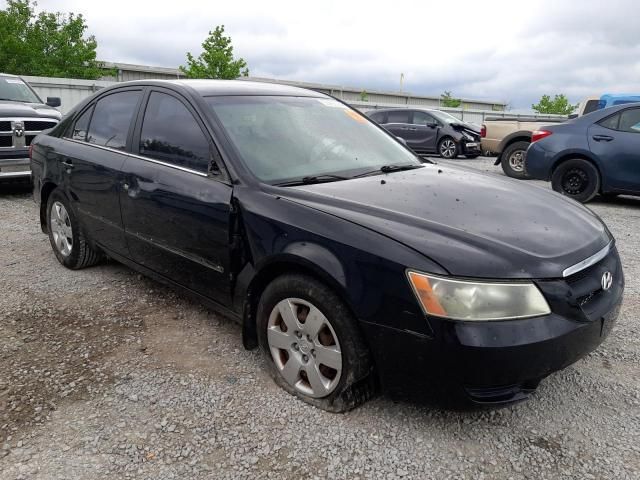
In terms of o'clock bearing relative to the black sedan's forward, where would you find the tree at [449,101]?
The tree is roughly at 8 o'clock from the black sedan.

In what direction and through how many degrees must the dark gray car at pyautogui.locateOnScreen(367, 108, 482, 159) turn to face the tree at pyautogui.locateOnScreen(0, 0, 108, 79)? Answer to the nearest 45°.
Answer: approximately 180°

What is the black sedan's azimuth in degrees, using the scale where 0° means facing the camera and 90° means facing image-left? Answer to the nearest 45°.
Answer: approximately 315°

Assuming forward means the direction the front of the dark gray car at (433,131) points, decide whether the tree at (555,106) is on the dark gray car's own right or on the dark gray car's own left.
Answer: on the dark gray car's own left

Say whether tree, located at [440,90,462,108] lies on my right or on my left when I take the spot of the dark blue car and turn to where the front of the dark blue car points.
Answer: on my left

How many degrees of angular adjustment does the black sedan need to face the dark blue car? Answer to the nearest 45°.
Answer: approximately 90° to its left

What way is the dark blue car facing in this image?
to the viewer's right

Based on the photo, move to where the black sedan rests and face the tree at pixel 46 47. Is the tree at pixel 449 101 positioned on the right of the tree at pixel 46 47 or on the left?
right

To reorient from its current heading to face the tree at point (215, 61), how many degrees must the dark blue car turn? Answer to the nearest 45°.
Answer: approximately 135° to its left

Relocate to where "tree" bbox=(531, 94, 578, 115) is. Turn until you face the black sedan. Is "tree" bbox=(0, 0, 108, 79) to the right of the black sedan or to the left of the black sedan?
right

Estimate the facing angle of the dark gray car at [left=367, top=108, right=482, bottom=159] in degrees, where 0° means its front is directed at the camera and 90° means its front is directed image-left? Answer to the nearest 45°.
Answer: approximately 315°
